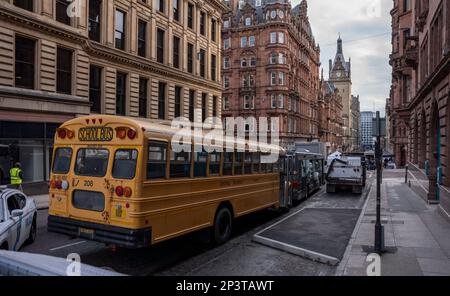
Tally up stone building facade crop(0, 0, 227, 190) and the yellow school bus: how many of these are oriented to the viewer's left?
0

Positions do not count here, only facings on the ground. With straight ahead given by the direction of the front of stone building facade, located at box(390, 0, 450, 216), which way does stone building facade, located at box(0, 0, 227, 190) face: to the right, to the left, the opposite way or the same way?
the opposite way

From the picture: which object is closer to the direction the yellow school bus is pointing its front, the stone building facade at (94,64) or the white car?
the stone building facade

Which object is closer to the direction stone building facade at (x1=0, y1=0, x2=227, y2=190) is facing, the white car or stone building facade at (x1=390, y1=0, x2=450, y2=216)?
the stone building facade

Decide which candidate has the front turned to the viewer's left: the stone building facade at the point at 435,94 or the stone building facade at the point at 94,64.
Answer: the stone building facade at the point at 435,94

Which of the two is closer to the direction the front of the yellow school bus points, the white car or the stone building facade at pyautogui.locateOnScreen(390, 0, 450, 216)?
the stone building facade

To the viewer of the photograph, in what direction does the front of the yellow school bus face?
facing away from the viewer and to the right of the viewer

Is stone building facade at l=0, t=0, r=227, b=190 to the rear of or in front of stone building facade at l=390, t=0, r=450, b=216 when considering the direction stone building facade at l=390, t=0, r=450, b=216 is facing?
in front

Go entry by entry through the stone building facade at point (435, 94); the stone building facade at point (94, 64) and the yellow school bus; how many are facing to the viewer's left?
1

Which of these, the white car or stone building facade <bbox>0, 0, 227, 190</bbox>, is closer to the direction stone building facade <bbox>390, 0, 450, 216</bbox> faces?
the stone building facade

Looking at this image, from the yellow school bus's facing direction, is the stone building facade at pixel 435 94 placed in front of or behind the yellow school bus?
in front

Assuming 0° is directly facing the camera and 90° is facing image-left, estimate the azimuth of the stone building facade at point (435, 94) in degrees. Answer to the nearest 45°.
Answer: approximately 90°

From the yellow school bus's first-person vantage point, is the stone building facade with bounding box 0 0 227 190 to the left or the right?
on its left

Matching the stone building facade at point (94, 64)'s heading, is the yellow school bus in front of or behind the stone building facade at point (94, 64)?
in front
